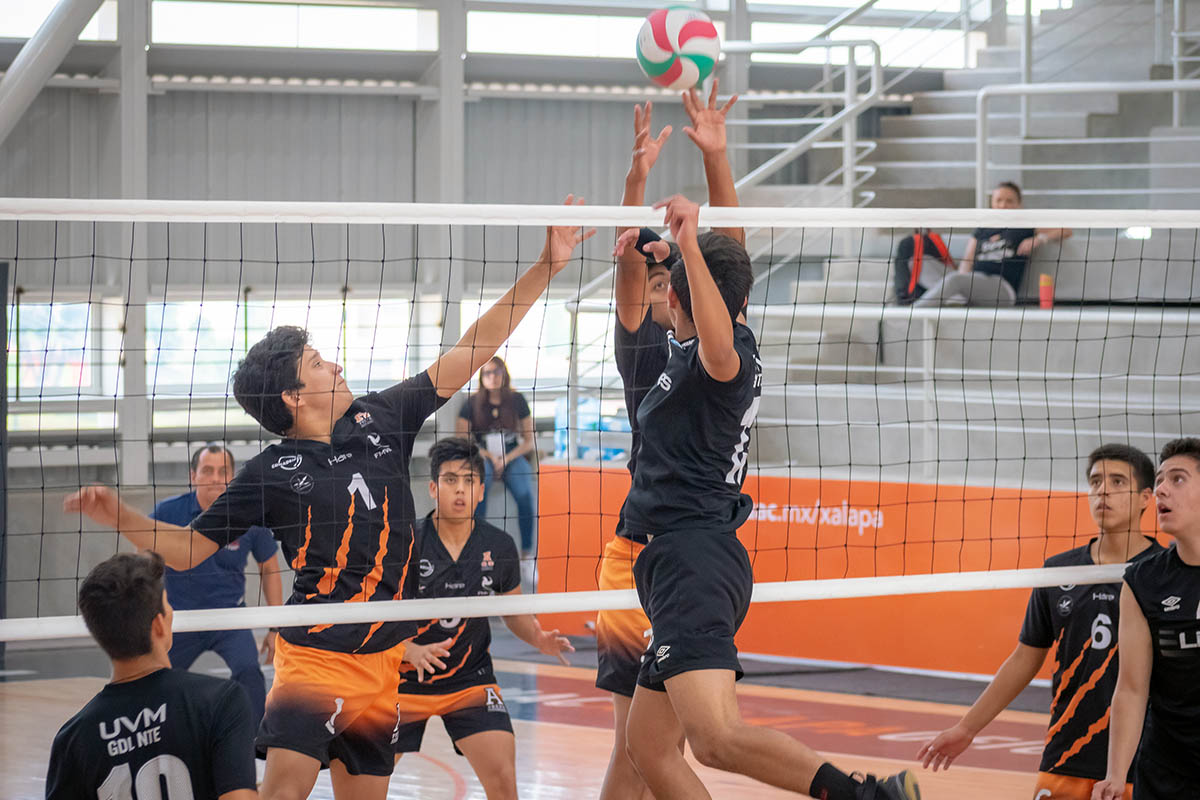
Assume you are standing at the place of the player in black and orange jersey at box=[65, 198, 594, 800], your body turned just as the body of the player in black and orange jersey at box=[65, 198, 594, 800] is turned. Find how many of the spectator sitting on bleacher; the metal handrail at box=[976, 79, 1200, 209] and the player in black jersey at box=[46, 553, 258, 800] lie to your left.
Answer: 2

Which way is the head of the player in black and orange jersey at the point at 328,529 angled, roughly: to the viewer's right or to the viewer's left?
to the viewer's right

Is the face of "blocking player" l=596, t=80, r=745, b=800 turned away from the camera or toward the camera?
toward the camera

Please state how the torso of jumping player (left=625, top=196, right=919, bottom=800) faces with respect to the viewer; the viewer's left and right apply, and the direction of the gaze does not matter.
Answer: facing to the left of the viewer

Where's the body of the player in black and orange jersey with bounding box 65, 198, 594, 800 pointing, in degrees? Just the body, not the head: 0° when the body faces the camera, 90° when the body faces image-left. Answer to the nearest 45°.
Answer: approximately 315°

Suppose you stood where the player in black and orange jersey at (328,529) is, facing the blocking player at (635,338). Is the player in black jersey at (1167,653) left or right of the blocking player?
right

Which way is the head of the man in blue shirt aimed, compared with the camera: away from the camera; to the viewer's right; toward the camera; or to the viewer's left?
toward the camera

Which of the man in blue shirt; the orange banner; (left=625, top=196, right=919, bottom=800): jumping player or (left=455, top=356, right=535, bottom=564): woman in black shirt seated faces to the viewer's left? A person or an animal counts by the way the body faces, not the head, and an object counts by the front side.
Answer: the jumping player

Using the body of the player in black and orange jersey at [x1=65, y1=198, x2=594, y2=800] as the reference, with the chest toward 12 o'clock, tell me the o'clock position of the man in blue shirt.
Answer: The man in blue shirt is roughly at 7 o'clock from the player in black and orange jersey.

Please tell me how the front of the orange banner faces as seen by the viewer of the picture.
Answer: facing the viewer

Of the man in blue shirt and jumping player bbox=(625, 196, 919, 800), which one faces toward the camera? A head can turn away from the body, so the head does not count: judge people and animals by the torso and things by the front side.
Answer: the man in blue shirt

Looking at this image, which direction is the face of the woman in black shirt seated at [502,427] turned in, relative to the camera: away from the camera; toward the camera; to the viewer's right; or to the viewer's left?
toward the camera

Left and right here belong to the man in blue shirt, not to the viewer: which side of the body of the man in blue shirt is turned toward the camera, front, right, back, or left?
front

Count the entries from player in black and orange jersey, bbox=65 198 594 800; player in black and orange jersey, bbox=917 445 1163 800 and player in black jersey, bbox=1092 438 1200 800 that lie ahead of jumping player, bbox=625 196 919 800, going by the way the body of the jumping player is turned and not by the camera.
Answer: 1

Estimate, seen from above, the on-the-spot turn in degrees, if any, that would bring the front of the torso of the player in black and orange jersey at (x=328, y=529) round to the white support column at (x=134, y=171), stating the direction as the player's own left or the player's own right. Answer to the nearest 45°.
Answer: approximately 135° to the player's own left

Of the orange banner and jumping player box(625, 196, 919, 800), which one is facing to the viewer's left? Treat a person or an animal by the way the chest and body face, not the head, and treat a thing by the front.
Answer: the jumping player
